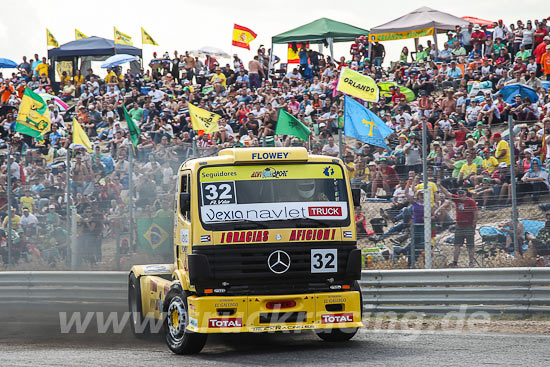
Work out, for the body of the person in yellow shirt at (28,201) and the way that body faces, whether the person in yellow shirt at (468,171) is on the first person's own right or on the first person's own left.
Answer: on the first person's own left

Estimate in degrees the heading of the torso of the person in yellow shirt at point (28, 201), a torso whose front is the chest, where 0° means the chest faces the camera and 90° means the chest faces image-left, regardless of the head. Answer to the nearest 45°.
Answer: approximately 0°

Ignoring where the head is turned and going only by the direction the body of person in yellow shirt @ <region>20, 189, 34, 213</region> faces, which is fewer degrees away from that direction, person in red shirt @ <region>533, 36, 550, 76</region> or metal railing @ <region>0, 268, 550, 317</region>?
the metal railing

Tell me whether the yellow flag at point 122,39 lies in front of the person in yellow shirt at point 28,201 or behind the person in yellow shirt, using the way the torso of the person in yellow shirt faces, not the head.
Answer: behind

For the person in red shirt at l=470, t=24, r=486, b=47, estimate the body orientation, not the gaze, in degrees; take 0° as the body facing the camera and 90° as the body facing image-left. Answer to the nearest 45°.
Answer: approximately 0°

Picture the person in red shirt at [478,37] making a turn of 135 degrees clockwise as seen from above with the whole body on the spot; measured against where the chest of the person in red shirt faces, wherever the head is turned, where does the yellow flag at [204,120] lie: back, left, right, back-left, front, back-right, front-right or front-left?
left

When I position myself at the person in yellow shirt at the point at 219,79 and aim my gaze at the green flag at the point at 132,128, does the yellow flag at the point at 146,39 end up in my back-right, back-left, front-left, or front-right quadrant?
back-right

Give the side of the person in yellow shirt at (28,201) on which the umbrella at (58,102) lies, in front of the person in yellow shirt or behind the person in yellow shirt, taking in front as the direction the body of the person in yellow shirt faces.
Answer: behind

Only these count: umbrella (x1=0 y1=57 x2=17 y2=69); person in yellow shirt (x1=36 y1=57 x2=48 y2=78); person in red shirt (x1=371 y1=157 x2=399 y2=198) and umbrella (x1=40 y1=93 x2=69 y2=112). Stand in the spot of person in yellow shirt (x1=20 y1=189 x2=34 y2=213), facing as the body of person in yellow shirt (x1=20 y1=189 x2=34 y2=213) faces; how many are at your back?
3

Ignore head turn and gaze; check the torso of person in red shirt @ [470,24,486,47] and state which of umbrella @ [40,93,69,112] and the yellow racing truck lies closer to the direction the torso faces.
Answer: the yellow racing truck

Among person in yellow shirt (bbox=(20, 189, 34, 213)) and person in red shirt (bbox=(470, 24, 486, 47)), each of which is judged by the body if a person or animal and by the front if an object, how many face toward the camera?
2

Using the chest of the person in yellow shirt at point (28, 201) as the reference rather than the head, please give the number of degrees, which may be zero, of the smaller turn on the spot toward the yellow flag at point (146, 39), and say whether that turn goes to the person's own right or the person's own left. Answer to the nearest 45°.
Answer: approximately 180°

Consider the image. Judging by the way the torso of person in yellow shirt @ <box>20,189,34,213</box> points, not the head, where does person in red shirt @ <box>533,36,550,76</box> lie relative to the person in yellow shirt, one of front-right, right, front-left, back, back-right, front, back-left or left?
left

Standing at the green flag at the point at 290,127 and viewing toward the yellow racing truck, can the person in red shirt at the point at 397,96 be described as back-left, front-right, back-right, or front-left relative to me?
back-left
